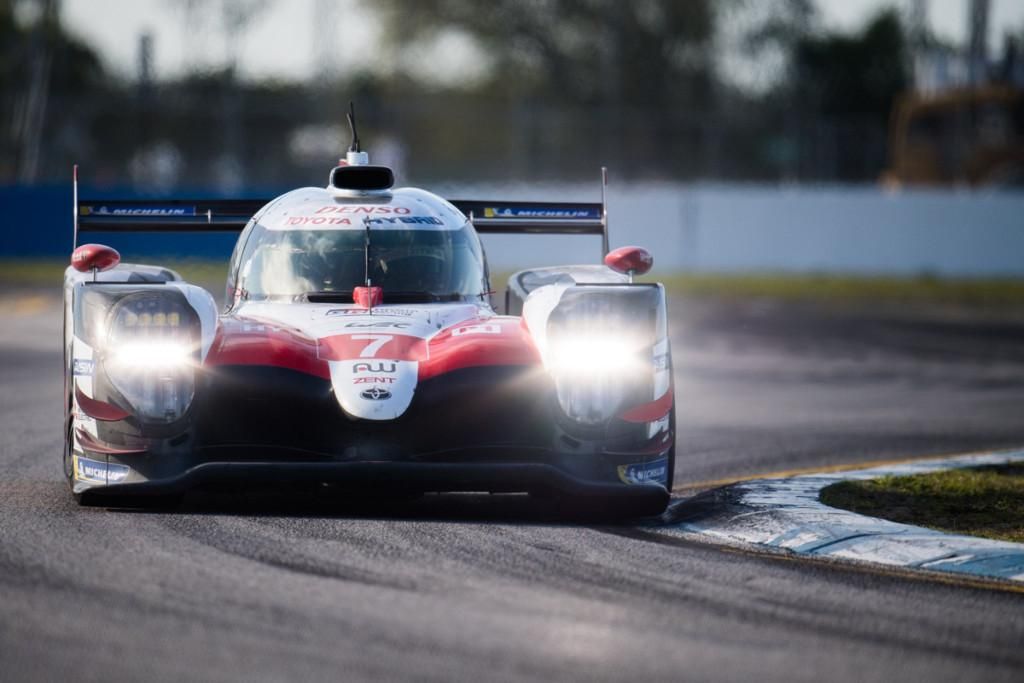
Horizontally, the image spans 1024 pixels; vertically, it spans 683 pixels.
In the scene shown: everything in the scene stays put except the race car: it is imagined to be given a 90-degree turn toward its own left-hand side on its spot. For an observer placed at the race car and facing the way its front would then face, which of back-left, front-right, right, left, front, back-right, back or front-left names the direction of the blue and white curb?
front

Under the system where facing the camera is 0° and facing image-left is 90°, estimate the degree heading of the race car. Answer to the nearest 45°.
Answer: approximately 0°

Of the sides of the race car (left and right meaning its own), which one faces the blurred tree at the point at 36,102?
back
